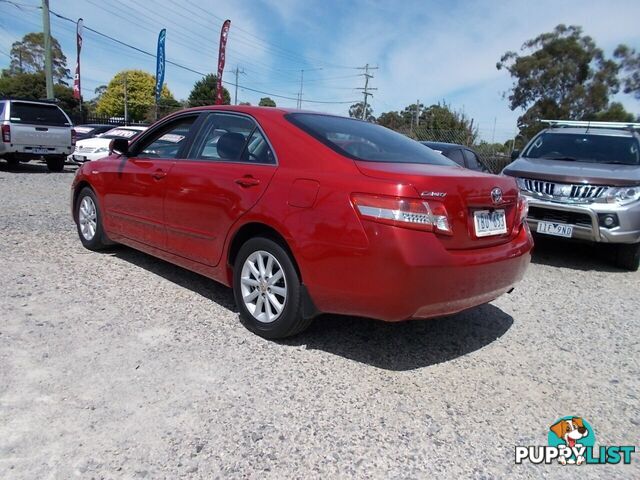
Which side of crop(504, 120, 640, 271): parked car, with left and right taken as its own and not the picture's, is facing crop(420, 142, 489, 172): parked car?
right

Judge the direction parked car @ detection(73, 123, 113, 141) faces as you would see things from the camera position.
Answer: facing the viewer and to the left of the viewer

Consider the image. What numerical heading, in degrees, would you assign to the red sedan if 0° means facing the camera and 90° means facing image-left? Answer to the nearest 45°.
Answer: approximately 135°

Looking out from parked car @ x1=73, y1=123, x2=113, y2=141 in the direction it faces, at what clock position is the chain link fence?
The chain link fence is roughly at 8 o'clock from the parked car.

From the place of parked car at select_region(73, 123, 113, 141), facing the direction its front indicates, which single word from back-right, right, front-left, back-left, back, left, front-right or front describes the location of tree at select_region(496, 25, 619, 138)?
back-left

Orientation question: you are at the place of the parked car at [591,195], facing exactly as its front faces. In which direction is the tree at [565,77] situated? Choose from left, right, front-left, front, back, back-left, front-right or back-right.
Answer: back-right

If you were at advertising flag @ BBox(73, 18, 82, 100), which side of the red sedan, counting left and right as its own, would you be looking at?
front

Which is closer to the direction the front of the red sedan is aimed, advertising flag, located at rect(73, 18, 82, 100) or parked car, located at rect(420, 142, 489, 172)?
the advertising flag

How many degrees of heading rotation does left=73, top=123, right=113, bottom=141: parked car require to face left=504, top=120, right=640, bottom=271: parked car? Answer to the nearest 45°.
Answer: approximately 45° to its left

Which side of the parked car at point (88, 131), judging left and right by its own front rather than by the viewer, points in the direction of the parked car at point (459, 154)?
left

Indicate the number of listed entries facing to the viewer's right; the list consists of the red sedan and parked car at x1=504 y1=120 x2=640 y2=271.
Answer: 0

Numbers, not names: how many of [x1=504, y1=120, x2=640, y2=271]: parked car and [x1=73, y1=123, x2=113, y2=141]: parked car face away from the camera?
0
